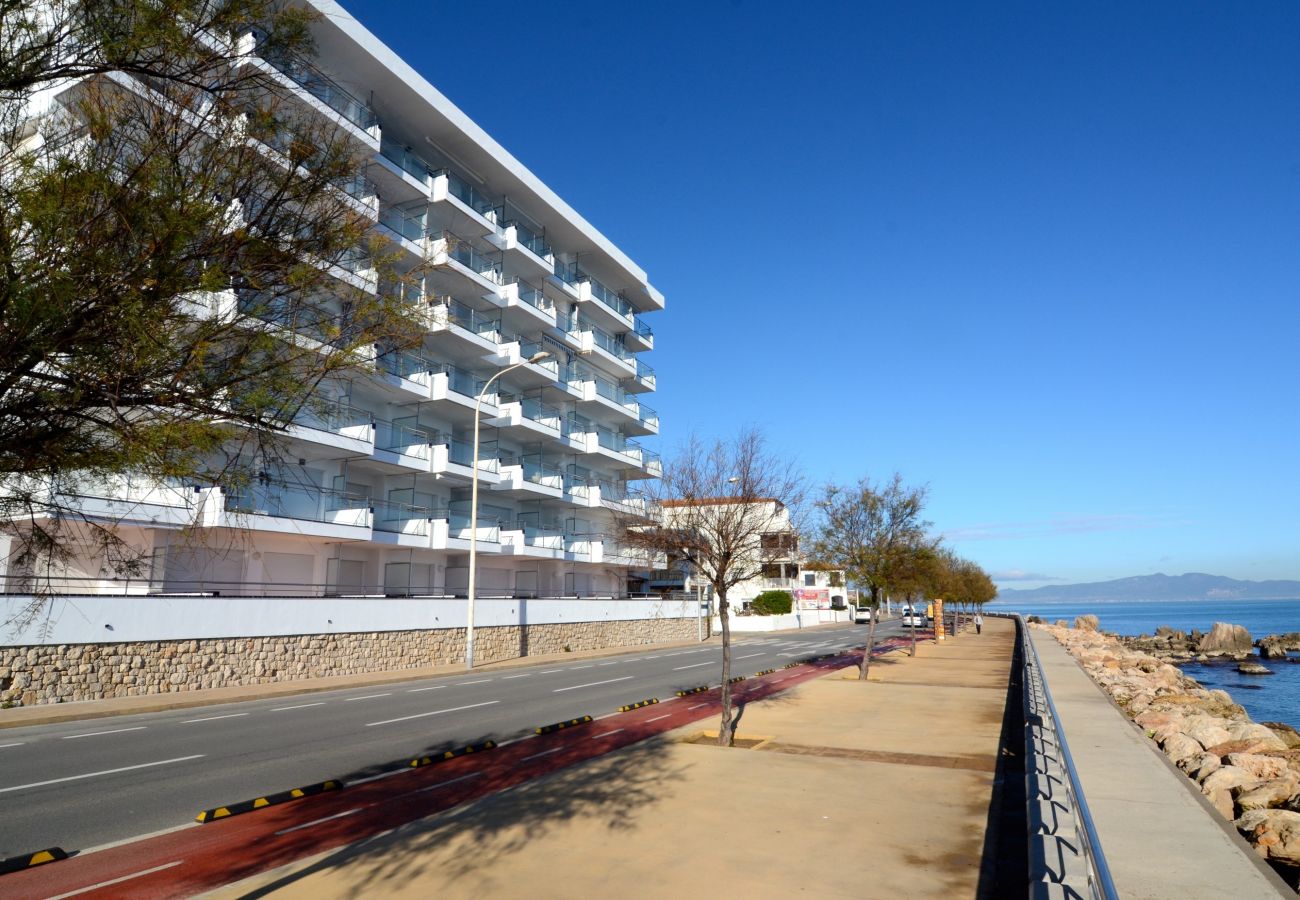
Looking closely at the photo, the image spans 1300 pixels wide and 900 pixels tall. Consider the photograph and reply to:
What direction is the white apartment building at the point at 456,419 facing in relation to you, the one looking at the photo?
facing the viewer and to the right of the viewer

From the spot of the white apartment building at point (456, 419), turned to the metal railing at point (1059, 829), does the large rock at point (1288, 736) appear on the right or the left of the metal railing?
left

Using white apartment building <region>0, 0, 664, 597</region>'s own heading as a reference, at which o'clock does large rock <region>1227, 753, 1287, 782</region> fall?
The large rock is roughly at 1 o'clock from the white apartment building.

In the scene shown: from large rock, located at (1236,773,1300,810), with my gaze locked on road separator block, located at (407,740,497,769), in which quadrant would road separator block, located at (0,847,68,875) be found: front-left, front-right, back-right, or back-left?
front-left

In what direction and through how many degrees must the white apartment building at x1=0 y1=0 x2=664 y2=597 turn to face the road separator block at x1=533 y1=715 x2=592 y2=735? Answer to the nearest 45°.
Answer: approximately 45° to its right

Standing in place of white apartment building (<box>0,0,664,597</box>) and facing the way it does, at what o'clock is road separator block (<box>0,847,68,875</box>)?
The road separator block is roughly at 2 o'clock from the white apartment building.

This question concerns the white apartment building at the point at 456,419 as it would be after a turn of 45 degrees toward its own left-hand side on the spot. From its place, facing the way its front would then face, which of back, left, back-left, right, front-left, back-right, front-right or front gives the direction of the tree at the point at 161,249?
right

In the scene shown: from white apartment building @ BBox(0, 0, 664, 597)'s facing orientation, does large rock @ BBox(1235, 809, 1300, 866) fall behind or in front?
in front

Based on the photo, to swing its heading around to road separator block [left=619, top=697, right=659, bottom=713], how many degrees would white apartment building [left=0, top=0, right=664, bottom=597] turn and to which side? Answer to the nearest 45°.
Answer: approximately 45° to its right

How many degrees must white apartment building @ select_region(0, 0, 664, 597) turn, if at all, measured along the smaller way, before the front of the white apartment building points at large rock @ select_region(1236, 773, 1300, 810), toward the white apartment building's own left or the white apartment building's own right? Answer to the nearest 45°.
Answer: approximately 45° to the white apartment building's own right

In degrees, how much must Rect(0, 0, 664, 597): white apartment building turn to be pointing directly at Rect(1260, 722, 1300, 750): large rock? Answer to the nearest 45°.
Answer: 0° — it already faces it

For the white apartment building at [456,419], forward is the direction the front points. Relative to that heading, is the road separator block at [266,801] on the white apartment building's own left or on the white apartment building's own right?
on the white apartment building's own right

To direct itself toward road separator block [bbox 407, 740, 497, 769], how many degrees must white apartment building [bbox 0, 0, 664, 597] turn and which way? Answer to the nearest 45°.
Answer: approximately 45° to its right
